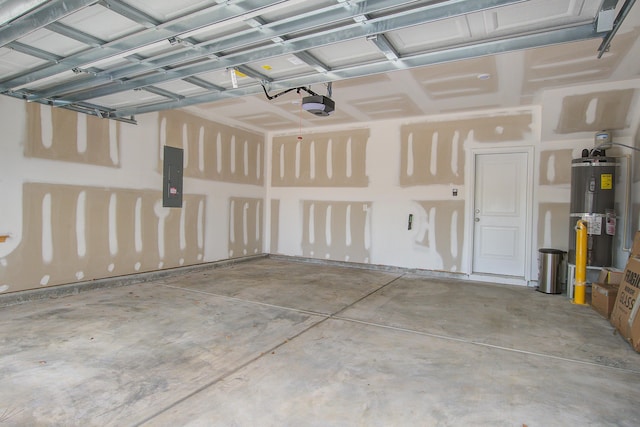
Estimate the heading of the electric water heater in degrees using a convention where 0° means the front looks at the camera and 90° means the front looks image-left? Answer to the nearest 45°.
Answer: approximately 0°

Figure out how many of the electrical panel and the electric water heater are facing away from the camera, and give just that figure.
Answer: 0

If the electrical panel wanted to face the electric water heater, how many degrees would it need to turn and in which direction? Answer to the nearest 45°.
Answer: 0° — it already faces it

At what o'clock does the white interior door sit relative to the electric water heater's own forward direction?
The white interior door is roughly at 4 o'clock from the electric water heater.

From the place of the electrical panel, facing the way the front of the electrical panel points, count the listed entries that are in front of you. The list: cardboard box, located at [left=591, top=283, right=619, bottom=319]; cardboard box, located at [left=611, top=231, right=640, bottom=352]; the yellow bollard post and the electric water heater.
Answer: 4

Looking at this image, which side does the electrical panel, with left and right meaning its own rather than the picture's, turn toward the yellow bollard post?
front

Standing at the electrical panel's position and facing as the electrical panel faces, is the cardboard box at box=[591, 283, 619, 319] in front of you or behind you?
in front

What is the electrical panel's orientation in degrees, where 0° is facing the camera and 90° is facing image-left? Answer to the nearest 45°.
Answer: approximately 315°

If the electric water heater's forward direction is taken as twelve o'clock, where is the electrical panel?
The electrical panel is roughly at 2 o'clock from the electric water heater.

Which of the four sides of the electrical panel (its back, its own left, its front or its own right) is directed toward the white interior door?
front

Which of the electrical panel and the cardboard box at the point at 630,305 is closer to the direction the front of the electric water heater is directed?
the cardboard box

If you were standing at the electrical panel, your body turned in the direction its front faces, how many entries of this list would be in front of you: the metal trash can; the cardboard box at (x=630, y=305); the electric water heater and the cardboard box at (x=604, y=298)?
4

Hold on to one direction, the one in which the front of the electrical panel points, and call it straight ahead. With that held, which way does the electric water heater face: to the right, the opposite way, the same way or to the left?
to the right

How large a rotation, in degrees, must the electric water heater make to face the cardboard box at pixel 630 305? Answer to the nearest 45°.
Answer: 0° — it already faces it
